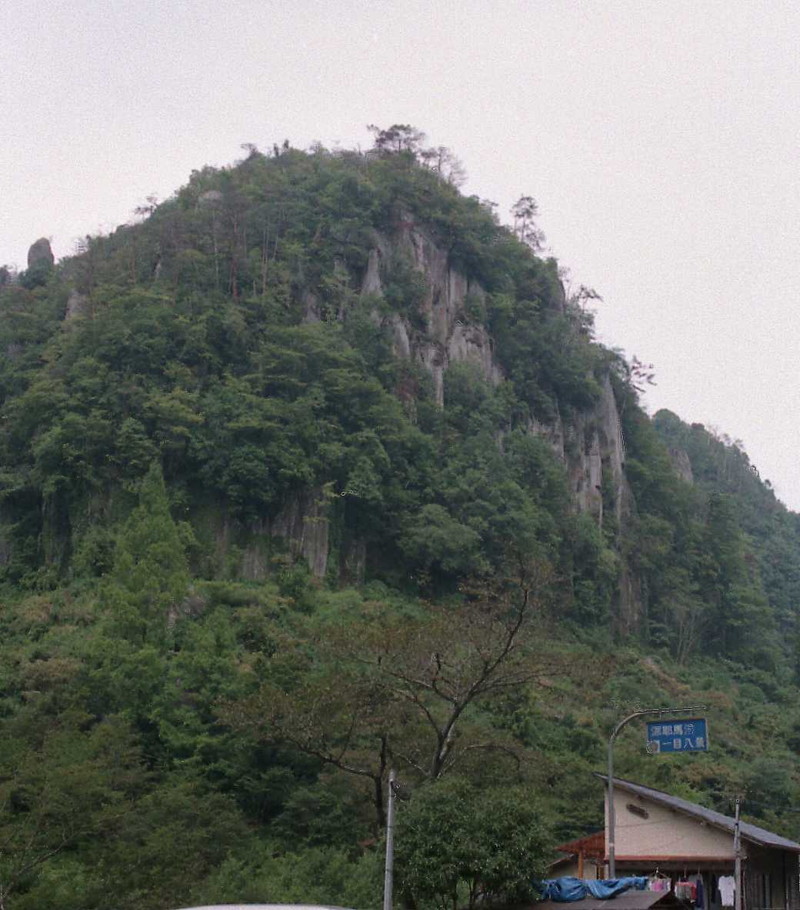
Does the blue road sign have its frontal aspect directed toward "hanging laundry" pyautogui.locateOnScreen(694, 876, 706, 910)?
no

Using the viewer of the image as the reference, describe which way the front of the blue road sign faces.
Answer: facing the viewer

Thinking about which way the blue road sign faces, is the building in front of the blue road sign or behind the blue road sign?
behind

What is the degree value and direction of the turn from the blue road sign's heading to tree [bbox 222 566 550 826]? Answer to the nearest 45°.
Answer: approximately 135° to its right

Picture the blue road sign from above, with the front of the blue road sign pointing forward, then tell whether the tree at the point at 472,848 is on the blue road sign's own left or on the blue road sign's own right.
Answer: on the blue road sign's own right

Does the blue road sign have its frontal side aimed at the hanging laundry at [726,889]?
no

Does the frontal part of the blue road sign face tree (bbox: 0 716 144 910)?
no

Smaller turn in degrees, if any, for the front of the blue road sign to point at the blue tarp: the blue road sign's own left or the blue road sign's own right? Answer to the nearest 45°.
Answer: approximately 45° to the blue road sign's own right

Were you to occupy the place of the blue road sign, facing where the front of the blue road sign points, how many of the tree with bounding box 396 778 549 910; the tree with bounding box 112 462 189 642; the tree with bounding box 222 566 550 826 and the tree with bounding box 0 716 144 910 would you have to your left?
0

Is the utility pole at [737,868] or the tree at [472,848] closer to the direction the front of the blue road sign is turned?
the tree

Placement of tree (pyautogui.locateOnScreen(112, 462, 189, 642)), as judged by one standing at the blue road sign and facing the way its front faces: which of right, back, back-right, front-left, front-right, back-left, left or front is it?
back-right

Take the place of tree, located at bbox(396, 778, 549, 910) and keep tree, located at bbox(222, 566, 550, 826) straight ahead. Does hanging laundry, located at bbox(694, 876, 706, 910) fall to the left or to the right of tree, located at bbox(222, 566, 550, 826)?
right

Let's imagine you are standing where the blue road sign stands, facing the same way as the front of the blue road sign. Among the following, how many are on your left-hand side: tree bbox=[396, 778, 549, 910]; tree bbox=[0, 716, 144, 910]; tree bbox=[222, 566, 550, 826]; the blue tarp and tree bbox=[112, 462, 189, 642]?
0
